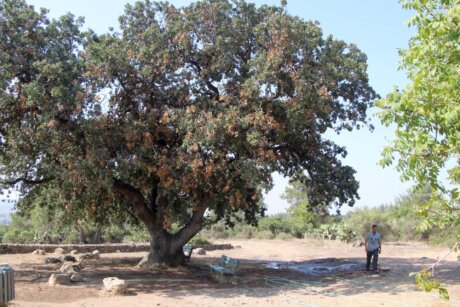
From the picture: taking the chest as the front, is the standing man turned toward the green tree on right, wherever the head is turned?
yes

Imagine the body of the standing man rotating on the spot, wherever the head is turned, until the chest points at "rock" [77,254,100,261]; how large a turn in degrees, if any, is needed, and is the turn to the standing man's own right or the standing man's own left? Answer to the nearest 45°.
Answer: approximately 90° to the standing man's own right

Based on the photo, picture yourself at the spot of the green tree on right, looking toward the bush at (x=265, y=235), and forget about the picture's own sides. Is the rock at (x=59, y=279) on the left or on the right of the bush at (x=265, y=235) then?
left

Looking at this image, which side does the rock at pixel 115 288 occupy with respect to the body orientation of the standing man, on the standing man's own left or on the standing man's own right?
on the standing man's own right

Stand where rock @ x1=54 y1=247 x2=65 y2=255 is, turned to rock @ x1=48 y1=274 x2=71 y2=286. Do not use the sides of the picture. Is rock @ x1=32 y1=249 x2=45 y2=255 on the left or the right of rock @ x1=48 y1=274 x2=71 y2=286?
right

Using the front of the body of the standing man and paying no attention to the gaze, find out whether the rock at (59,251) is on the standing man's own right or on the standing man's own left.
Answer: on the standing man's own right

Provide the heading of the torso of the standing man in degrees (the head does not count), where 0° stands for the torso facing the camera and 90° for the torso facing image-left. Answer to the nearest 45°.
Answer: approximately 0°

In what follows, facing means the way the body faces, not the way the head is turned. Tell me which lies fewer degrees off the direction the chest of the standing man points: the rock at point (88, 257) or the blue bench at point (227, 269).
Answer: the blue bench

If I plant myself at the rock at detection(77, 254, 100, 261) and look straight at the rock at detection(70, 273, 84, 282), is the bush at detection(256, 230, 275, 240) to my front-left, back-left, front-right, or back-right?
back-left

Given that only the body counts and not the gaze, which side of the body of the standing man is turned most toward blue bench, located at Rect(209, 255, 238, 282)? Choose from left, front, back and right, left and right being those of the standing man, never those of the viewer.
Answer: right

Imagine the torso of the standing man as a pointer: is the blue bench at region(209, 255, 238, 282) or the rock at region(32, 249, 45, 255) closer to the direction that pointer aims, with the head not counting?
the blue bench
